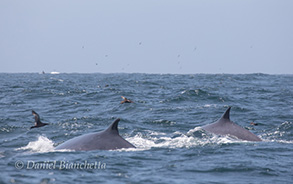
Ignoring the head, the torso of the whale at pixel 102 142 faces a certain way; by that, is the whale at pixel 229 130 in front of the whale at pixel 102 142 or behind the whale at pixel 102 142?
behind

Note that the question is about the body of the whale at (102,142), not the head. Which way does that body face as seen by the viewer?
to the viewer's left
